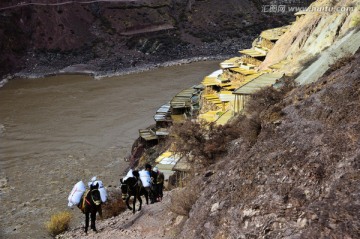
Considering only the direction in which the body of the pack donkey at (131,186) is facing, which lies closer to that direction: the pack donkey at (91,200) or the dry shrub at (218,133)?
the pack donkey

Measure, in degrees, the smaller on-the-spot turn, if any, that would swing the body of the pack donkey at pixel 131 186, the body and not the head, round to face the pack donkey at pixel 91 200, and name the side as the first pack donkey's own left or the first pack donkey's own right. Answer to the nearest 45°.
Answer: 0° — it already faces it

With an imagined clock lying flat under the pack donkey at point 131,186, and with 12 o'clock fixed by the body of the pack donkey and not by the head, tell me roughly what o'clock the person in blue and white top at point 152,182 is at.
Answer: The person in blue and white top is roughly at 6 o'clock from the pack donkey.

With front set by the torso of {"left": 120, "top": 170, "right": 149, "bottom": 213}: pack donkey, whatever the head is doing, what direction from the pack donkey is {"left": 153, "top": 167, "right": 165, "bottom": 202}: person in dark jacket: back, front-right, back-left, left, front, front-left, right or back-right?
back

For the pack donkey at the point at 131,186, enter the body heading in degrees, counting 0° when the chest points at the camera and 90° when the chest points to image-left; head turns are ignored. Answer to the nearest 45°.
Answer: approximately 45°

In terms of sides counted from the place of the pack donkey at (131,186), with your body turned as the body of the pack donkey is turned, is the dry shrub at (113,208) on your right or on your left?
on your right

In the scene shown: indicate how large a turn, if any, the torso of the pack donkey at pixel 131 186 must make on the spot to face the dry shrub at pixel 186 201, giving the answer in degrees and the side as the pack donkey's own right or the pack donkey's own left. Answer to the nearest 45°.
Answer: approximately 90° to the pack donkey's own left
